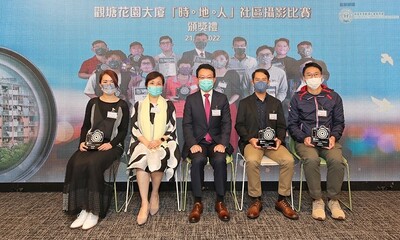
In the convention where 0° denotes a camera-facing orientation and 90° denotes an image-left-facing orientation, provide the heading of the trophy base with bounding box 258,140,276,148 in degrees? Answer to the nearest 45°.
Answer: approximately 0°

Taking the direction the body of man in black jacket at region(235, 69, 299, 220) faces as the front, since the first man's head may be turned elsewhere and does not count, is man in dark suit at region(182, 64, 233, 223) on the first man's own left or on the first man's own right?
on the first man's own right

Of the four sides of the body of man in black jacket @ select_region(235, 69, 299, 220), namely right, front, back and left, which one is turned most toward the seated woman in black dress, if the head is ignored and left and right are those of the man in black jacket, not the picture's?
right

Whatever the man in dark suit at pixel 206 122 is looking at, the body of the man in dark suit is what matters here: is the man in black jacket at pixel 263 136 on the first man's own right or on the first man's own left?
on the first man's own left
